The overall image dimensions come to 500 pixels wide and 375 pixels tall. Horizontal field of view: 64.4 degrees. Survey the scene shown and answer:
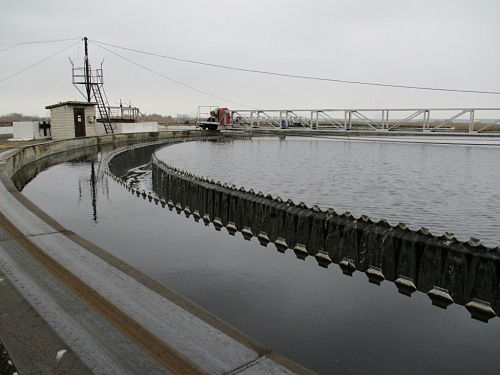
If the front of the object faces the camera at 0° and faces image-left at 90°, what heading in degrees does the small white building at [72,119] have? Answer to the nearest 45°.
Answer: approximately 315°
